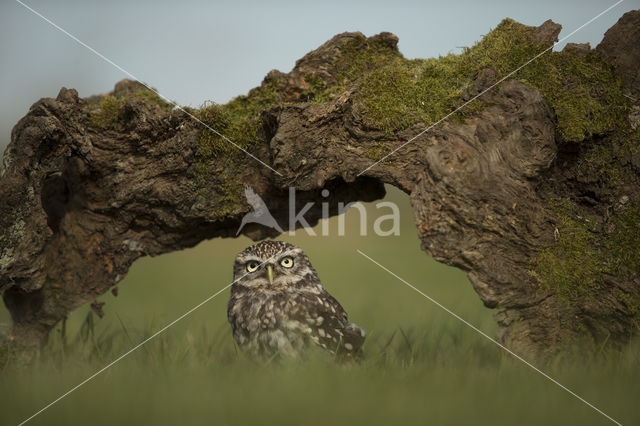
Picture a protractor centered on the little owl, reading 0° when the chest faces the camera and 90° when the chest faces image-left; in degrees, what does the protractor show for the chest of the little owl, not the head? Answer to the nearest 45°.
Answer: approximately 45°
